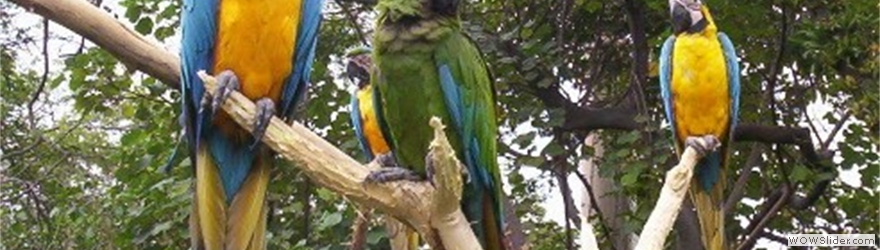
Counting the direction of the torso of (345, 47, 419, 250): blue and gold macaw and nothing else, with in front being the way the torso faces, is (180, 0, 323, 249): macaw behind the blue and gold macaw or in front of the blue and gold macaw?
in front

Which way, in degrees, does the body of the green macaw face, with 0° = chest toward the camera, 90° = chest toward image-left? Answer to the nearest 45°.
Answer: approximately 45°

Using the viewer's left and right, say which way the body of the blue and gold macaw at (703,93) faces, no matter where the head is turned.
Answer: facing the viewer

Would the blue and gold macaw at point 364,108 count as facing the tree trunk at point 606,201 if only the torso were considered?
no

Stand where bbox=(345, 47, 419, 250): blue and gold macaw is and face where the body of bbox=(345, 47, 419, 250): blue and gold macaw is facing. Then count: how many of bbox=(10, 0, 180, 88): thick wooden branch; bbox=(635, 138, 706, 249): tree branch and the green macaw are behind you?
0

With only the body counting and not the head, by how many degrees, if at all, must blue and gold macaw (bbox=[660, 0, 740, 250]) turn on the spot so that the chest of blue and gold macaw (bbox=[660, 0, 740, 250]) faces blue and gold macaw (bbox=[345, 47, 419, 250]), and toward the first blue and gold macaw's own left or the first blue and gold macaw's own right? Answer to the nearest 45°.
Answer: approximately 90° to the first blue and gold macaw's own right

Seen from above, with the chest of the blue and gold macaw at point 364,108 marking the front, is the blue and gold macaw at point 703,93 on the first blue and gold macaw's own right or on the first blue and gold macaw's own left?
on the first blue and gold macaw's own left

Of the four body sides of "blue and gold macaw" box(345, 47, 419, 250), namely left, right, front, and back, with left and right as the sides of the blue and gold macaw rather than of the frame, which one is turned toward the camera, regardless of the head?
front

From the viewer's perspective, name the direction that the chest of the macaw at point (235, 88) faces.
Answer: toward the camera

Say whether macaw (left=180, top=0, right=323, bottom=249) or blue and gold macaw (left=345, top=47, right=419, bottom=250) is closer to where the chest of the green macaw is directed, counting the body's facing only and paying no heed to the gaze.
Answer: the macaw

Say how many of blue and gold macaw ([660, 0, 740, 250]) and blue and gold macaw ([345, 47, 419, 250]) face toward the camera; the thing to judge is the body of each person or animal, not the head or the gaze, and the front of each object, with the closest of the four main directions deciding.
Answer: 2
